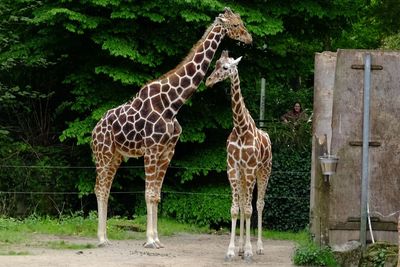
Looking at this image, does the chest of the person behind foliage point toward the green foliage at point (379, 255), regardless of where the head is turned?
yes

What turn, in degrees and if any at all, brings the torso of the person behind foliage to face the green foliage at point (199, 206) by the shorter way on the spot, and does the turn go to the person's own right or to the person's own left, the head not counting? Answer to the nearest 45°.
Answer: approximately 45° to the person's own right

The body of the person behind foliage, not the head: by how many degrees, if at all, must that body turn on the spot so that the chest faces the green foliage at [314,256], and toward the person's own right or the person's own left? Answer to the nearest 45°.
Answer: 0° — they already face it

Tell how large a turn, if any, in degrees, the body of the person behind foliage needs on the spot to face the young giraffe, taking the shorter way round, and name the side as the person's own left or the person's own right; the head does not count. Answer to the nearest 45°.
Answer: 0° — they already face it

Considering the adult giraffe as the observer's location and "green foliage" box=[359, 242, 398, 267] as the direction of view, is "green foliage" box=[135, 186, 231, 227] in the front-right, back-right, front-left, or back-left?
back-left

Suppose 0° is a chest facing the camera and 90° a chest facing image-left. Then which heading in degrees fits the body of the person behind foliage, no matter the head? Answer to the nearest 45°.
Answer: approximately 0°
